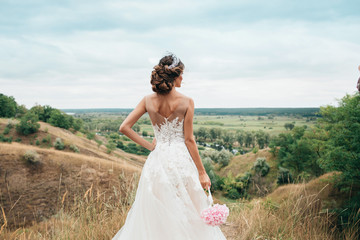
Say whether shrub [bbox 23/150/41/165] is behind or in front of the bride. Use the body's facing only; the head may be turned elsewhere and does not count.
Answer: in front

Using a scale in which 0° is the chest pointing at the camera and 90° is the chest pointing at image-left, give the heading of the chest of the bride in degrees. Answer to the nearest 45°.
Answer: approximately 180°

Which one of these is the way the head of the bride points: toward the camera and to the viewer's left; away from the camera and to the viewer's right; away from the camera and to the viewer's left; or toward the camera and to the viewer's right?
away from the camera and to the viewer's right
